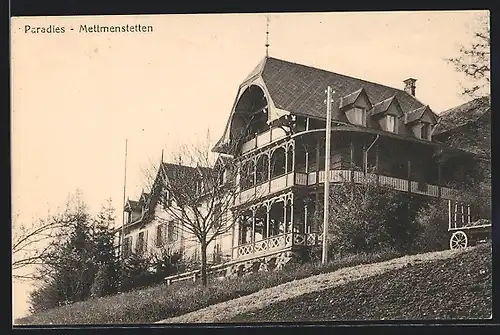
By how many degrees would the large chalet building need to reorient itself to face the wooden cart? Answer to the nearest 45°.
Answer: approximately 135° to its left

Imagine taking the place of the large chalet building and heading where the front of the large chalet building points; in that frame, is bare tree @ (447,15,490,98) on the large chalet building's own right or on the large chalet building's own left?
on the large chalet building's own left

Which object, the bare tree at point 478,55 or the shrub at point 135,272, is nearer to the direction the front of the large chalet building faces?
the shrub

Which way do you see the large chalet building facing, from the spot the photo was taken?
facing the viewer and to the left of the viewer

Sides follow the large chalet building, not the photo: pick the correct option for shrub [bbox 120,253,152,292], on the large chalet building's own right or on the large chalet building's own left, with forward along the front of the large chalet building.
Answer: on the large chalet building's own right

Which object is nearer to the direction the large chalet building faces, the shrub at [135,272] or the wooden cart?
the shrub
